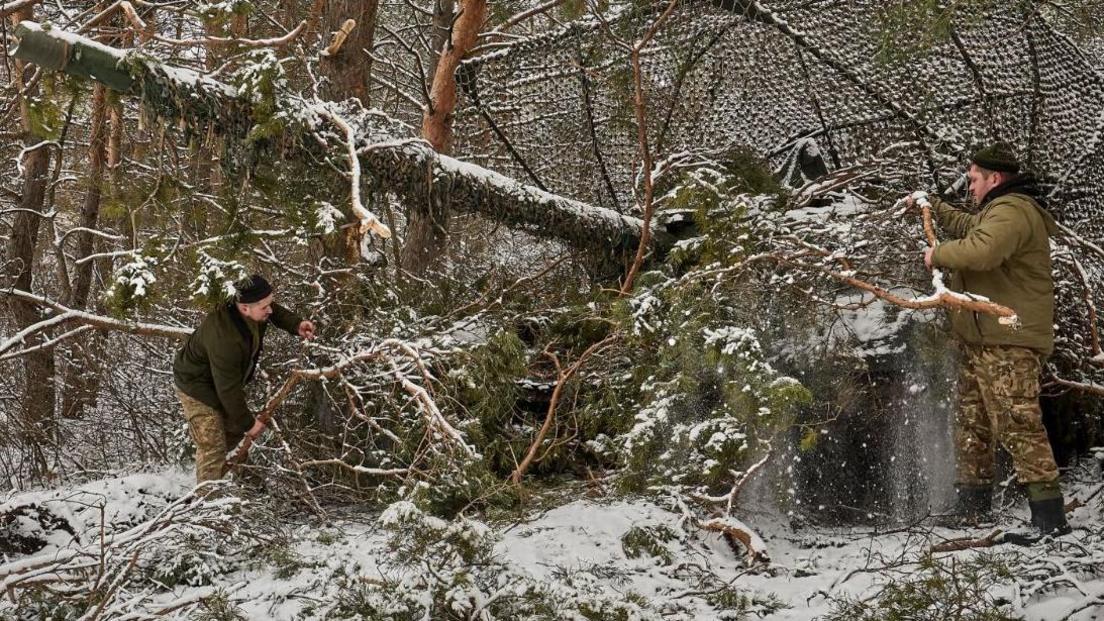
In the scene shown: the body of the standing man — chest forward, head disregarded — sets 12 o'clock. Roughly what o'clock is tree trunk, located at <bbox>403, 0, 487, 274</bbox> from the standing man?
The tree trunk is roughly at 1 o'clock from the standing man.

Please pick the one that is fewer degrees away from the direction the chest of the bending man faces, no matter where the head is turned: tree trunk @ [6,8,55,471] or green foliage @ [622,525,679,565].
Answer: the green foliage

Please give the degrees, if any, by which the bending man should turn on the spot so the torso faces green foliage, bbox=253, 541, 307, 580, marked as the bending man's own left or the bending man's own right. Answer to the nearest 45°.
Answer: approximately 90° to the bending man's own right

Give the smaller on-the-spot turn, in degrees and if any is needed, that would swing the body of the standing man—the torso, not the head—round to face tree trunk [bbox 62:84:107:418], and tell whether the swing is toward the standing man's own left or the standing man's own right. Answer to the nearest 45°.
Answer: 0° — they already face it

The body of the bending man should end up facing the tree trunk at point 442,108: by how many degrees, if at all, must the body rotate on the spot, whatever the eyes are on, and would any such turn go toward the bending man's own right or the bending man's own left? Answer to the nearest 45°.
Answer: approximately 45° to the bending man's own left

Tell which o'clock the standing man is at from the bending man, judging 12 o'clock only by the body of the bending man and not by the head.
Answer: The standing man is roughly at 1 o'clock from the bending man.

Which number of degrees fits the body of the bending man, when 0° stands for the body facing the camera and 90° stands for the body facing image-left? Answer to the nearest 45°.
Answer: approximately 270°

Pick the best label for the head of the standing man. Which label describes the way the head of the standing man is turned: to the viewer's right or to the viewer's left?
to the viewer's left

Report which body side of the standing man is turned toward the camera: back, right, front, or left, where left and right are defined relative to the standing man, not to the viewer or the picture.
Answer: left

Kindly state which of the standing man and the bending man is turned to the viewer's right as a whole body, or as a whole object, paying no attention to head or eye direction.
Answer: the bending man
